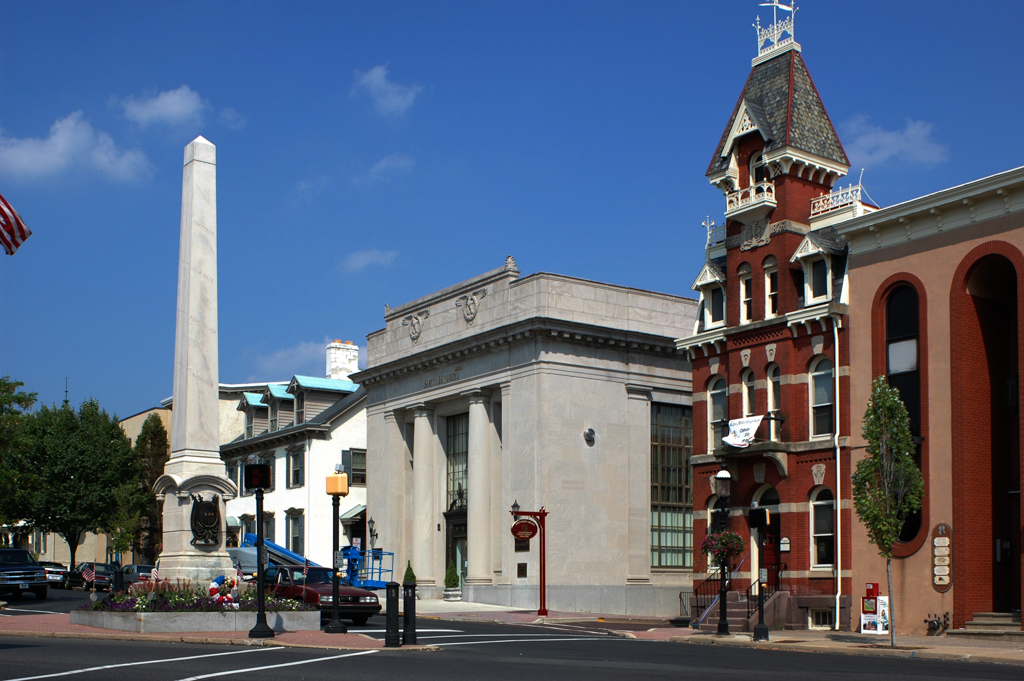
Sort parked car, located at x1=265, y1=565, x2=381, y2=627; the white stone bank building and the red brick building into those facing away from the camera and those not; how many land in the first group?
0

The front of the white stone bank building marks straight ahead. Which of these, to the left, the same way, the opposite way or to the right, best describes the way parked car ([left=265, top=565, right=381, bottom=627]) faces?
to the left

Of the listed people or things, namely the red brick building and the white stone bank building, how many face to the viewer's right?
0

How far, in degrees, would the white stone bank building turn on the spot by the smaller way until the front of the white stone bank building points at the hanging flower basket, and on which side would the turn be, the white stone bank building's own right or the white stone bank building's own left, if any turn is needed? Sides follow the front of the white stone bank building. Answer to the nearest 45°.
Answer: approximately 45° to the white stone bank building's own left

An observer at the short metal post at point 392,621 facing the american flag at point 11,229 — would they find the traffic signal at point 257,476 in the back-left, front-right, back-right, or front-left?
front-right

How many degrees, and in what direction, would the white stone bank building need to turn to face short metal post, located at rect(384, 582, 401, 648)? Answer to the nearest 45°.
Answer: approximately 45° to its left

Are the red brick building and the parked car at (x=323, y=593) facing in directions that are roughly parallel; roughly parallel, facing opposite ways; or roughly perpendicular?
roughly perpendicular

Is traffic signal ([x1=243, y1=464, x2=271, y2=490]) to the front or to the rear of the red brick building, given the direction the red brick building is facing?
to the front

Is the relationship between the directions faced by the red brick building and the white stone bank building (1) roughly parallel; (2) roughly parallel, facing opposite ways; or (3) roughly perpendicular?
roughly parallel

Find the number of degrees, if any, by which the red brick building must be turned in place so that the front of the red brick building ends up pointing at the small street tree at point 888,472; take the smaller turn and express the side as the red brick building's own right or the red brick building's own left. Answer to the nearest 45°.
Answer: approximately 45° to the red brick building's own left

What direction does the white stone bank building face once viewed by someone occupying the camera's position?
facing the viewer and to the left of the viewer

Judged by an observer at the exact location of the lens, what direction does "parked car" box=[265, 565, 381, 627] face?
facing the viewer and to the right of the viewer
